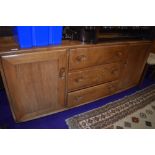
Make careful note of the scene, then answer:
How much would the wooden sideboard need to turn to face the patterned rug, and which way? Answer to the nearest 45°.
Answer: approximately 45° to its left
